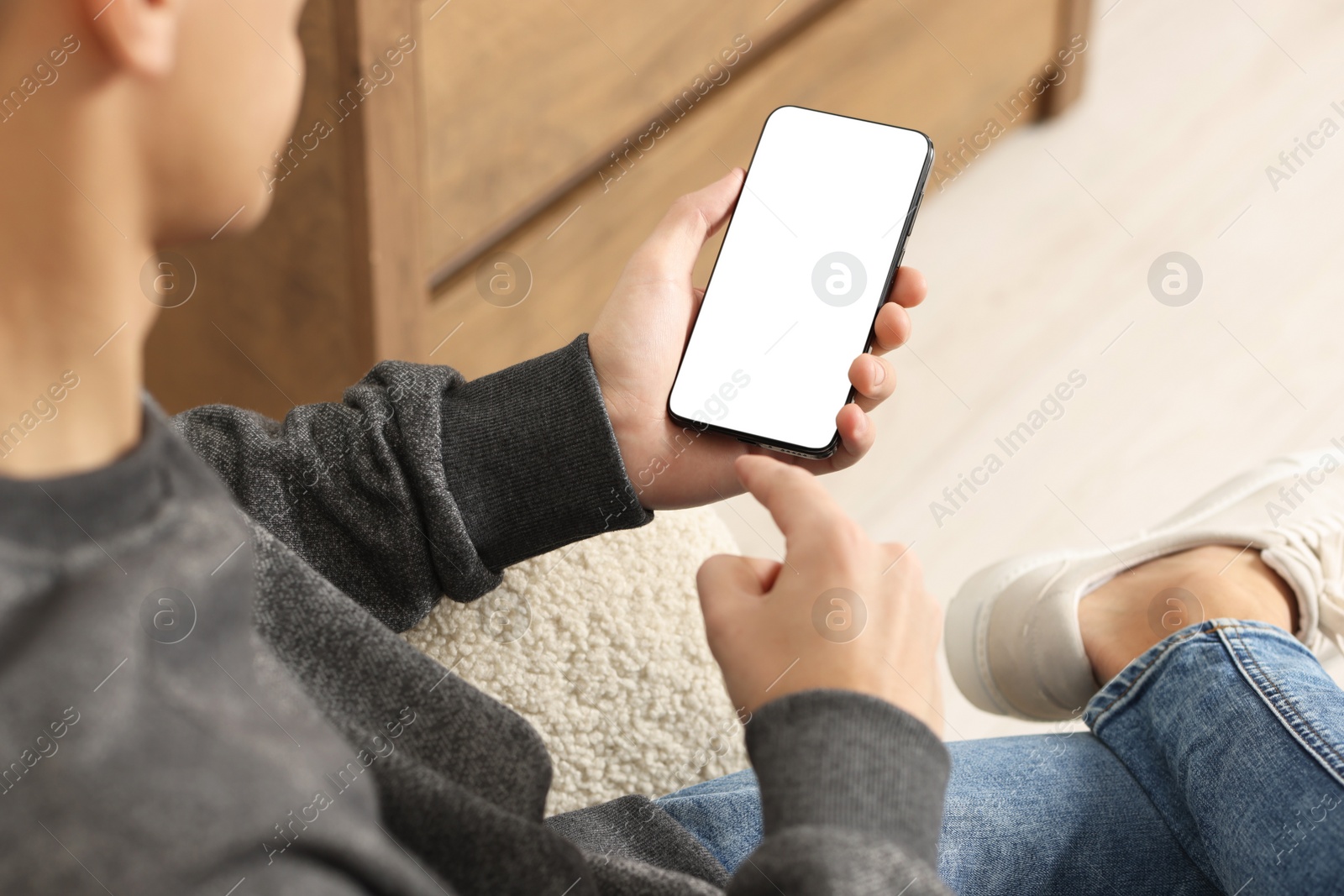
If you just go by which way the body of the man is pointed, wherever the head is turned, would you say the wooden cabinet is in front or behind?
in front

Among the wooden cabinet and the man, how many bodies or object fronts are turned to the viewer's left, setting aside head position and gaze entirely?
0

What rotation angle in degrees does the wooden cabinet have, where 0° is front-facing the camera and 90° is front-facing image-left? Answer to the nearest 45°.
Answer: approximately 315°

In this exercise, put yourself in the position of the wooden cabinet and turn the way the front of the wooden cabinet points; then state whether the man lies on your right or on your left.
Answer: on your right

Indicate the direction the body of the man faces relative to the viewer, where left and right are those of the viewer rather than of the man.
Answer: facing away from the viewer and to the right of the viewer

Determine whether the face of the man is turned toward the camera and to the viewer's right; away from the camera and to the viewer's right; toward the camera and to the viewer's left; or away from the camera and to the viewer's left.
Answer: away from the camera and to the viewer's right
